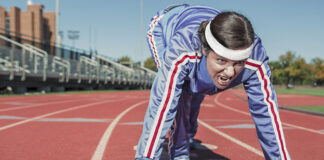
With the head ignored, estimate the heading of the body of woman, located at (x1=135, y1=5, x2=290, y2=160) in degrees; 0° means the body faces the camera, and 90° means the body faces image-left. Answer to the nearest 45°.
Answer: approximately 315°
